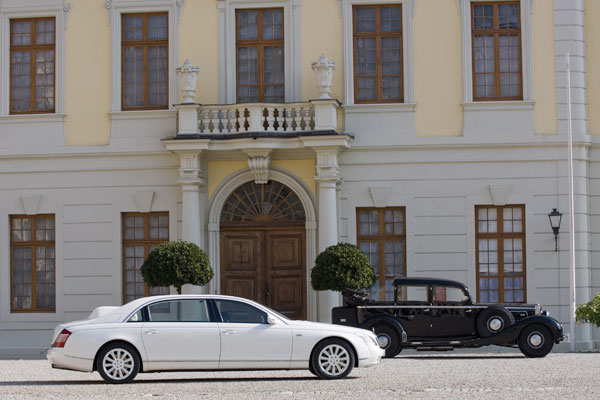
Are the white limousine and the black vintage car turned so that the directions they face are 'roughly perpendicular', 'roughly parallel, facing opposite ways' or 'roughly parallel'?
roughly parallel

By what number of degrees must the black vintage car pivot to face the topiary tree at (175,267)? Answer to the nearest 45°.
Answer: approximately 180°

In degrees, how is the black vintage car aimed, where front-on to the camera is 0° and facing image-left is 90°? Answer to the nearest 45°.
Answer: approximately 270°

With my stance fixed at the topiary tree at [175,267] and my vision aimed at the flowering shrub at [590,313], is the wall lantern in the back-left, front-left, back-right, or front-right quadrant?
front-left

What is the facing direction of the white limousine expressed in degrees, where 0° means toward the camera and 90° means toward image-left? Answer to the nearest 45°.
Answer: approximately 270°

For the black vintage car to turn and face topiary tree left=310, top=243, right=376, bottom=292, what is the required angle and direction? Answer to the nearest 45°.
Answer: approximately 135° to its left

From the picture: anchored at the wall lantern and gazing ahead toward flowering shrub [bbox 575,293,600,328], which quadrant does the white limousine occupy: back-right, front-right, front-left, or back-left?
front-right

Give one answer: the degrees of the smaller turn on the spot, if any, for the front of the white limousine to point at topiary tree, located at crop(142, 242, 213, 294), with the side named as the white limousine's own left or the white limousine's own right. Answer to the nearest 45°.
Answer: approximately 90° to the white limousine's own left

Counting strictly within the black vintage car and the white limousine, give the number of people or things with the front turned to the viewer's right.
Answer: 2

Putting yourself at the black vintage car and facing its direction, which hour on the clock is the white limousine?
The white limousine is roughly at 4 o'clock from the black vintage car.

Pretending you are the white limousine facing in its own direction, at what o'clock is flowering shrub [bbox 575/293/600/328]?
The flowering shrub is roughly at 11 o'clock from the white limousine.

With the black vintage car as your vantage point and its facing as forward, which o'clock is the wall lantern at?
The wall lantern is roughly at 10 o'clock from the black vintage car.

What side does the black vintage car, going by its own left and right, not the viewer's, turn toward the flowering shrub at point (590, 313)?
front

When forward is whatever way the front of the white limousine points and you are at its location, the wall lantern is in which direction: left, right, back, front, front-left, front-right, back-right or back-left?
front-left

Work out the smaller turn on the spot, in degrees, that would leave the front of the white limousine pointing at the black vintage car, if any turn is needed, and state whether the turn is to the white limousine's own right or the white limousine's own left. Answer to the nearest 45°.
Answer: approximately 45° to the white limousine's own left

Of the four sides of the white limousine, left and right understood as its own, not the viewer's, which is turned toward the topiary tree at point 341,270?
left
